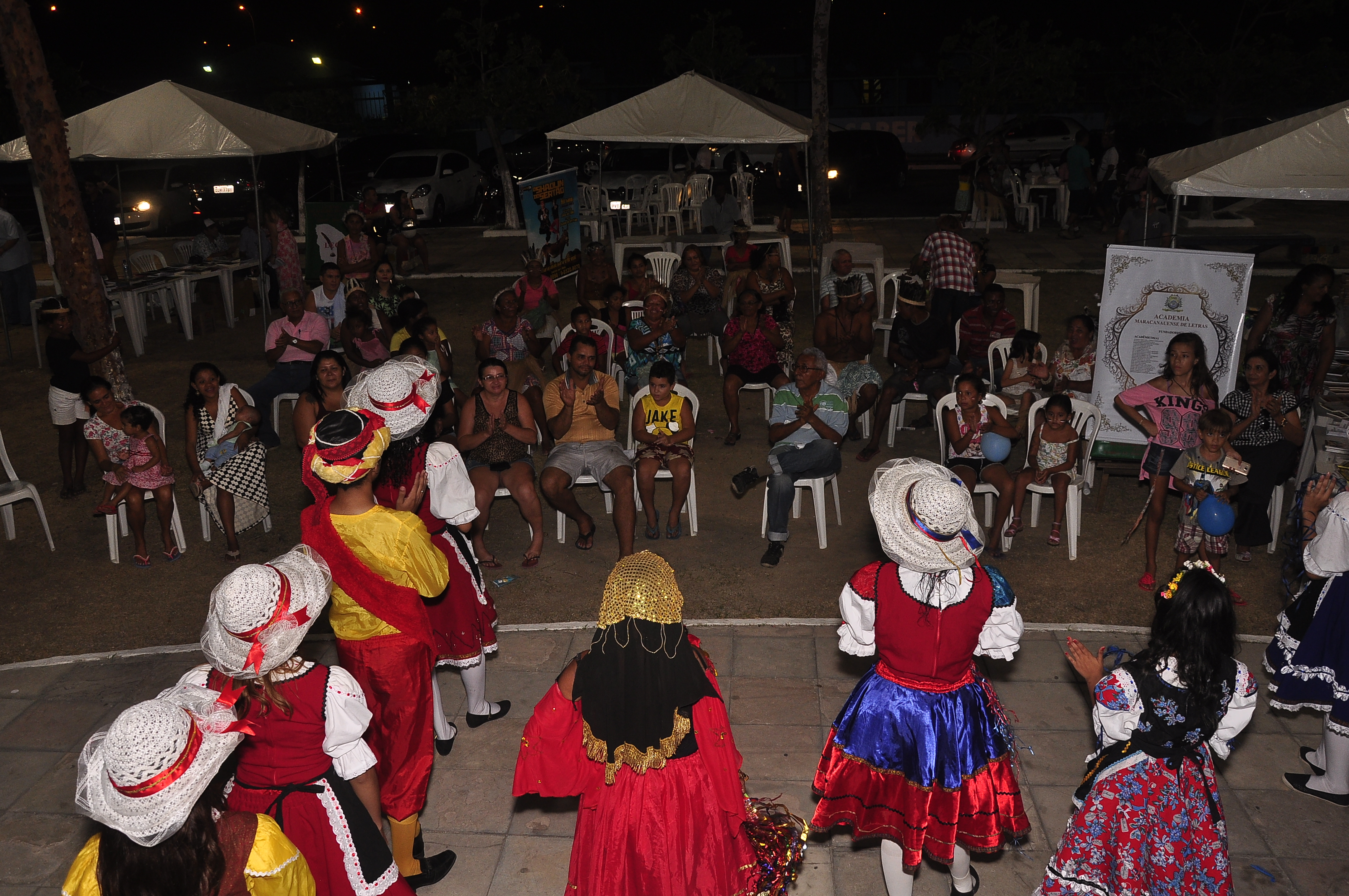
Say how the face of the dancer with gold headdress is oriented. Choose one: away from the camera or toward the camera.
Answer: away from the camera

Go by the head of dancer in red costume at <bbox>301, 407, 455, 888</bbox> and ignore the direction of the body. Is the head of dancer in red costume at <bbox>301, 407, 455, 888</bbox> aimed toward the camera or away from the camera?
away from the camera

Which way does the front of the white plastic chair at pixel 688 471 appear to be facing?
toward the camera

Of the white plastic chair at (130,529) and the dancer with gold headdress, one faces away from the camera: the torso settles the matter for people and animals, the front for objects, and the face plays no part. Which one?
the dancer with gold headdress

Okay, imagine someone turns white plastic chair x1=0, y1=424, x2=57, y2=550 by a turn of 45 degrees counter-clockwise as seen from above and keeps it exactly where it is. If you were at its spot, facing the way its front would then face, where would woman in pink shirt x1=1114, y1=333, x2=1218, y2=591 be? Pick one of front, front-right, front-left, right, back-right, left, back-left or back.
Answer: front-right

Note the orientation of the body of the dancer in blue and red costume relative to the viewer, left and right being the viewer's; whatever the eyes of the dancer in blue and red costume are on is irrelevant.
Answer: facing away from the viewer

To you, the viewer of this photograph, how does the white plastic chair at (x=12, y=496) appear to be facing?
facing the viewer and to the right of the viewer

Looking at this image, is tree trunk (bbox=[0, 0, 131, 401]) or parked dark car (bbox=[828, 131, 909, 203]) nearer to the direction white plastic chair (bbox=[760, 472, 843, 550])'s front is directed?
the tree trunk

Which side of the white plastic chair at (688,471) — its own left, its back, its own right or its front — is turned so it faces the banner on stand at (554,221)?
back

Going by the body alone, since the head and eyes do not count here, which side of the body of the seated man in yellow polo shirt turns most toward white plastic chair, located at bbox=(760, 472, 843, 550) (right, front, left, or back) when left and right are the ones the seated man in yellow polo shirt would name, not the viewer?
left

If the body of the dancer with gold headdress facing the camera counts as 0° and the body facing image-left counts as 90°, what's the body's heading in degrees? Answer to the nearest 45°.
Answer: approximately 180°

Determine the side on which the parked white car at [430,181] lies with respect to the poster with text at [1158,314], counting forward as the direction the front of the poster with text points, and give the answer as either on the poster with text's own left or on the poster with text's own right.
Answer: on the poster with text's own right

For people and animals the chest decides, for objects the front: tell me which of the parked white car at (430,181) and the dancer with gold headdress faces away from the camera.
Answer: the dancer with gold headdress

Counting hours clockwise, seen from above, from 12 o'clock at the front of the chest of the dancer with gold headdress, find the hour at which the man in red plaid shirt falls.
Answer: The man in red plaid shirt is roughly at 1 o'clock from the dancer with gold headdress.

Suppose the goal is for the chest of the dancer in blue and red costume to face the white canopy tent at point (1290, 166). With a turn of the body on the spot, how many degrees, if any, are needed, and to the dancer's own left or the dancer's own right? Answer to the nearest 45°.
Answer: approximately 45° to the dancer's own right

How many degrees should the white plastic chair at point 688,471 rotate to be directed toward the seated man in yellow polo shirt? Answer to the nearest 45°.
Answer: approximately 90° to its right

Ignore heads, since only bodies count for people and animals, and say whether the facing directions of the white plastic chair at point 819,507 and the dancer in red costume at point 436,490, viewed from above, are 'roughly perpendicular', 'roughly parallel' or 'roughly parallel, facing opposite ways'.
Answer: roughly parallel, facing opposite ways

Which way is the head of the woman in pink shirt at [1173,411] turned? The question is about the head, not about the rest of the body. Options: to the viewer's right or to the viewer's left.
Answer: to the viewer's left
